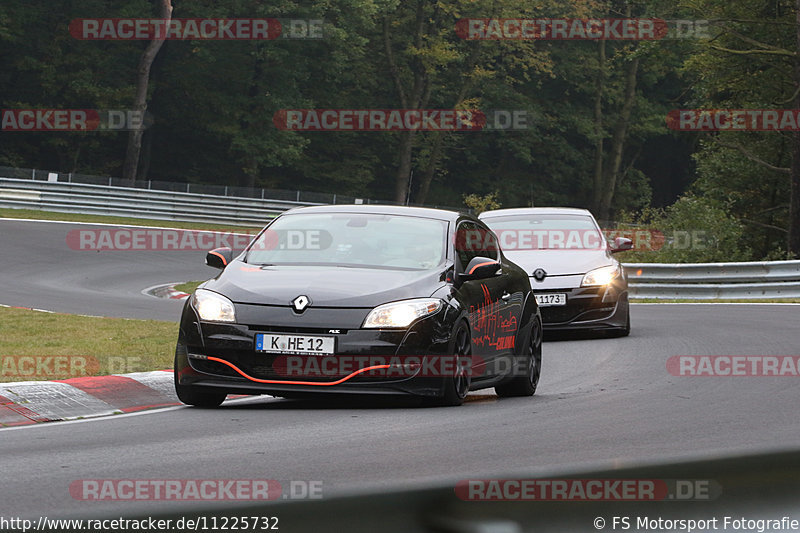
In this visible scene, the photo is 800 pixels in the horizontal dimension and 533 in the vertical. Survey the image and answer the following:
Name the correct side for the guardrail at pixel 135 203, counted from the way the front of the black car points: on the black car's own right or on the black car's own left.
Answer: on the black car's own right

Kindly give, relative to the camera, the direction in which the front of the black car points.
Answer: facing the viewer and to the left of the viewer

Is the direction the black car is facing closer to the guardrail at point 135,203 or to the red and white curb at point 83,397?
the red and white curb

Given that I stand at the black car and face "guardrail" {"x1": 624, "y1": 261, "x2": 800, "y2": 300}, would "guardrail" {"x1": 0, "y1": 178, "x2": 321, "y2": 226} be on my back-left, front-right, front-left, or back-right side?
front-left

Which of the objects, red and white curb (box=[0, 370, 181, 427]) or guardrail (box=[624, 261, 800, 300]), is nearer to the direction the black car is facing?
the red and white curb

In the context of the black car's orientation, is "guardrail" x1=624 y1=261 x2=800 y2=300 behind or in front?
behind

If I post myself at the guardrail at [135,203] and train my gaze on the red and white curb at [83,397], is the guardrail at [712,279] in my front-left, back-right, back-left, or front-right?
front-left
